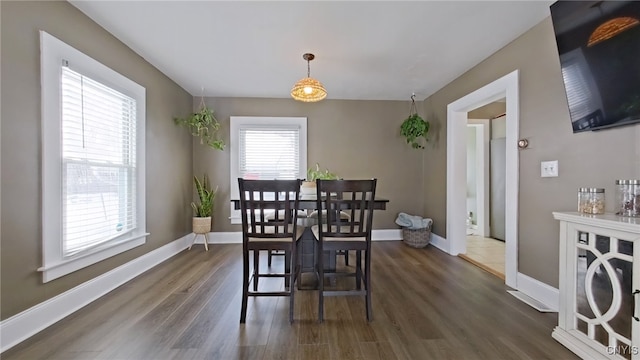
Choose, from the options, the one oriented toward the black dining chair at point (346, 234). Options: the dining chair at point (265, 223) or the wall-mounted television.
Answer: the wall-mounted television

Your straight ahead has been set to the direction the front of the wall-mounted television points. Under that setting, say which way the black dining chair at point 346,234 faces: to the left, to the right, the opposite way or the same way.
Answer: to the right

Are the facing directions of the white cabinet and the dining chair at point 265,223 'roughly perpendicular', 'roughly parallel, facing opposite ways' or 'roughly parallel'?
roughly perpendicular

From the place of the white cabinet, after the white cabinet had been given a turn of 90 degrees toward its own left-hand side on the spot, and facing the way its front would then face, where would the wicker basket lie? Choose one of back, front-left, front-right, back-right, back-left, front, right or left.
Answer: back

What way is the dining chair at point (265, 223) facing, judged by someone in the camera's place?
facing away from the viewer

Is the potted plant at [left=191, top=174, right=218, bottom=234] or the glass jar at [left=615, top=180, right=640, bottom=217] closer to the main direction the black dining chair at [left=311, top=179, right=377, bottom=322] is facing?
the potted plant

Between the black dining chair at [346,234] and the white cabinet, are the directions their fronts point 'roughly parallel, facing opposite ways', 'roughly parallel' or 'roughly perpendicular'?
roughly perpendicular

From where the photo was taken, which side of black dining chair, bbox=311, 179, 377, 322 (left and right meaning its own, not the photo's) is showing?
back

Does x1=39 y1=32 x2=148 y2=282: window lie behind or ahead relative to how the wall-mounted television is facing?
ahead

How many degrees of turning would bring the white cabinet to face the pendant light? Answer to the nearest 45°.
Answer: approximately 45° to its right

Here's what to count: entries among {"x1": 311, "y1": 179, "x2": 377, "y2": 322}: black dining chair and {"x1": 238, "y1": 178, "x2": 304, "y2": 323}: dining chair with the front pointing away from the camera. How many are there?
2

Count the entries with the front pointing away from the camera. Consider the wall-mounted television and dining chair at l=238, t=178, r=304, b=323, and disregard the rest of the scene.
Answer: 1

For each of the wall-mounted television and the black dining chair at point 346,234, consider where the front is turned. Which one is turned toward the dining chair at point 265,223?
the wall-mounted television

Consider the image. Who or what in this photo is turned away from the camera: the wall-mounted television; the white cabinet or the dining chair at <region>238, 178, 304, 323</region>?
the dining chair

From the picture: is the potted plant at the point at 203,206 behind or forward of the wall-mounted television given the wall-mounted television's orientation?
forward

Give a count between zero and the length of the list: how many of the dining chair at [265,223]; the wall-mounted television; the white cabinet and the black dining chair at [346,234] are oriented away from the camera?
2

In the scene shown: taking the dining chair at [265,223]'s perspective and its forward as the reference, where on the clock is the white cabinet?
The white cabinet is roughly at 4 o'clock from the dining chair.

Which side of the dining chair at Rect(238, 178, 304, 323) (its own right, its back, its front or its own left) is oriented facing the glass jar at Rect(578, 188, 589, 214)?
right
